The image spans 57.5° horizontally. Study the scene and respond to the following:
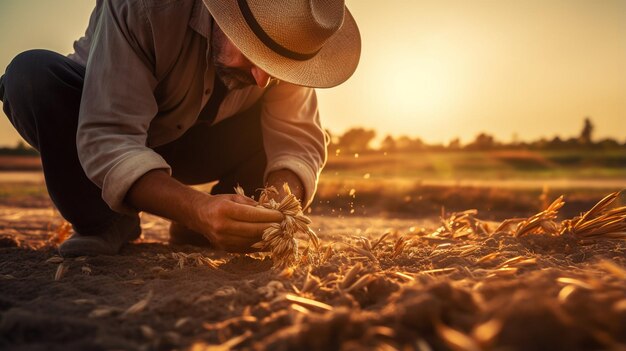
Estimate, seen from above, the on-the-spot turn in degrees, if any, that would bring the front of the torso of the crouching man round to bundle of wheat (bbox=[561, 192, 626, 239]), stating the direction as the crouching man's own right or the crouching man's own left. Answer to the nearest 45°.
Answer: approximately 45° to the crouching man's own left

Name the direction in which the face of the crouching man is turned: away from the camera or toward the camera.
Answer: toward the camera
